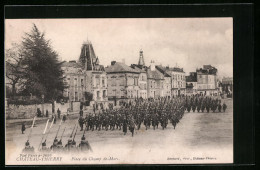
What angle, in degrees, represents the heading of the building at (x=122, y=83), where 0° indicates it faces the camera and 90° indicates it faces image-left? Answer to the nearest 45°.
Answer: approximately 315°

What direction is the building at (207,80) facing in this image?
toward the camera
